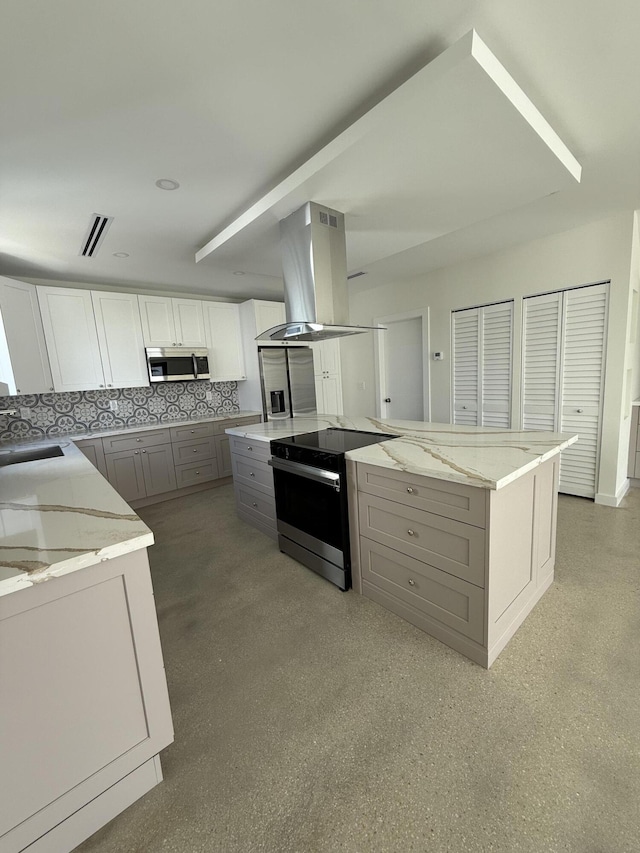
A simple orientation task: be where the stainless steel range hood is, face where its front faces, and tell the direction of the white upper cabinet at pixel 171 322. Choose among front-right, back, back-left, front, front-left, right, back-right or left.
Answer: right

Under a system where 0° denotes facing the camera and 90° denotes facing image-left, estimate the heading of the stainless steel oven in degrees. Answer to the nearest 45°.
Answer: approximately 45°

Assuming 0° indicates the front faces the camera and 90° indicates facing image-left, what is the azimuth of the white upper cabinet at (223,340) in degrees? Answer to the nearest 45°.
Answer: approximately 315°

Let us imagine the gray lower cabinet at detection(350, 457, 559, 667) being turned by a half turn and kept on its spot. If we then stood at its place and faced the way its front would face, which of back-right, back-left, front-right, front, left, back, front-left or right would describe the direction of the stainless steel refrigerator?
left

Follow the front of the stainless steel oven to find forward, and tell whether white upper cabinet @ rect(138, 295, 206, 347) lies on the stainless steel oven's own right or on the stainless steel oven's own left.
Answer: on the stainless steel oven's own right

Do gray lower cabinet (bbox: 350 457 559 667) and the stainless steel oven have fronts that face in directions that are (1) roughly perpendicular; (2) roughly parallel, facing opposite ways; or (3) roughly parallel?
roughly parallel

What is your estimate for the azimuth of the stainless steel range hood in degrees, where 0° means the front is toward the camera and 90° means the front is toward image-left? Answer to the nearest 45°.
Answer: approximately 45°

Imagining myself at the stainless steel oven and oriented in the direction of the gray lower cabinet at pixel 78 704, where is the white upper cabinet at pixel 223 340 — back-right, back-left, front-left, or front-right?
back-right

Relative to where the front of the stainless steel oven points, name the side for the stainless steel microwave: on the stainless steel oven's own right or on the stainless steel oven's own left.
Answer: on the stainless steel oven's own right

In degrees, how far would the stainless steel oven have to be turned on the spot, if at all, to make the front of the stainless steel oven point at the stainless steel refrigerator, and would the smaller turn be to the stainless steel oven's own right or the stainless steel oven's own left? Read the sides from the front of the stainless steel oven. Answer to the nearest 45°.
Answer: approximately 135° to the stainless steel oven's own right

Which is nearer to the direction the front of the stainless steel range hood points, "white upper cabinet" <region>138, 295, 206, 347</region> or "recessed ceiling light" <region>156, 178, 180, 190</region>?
the recessed ceiling light

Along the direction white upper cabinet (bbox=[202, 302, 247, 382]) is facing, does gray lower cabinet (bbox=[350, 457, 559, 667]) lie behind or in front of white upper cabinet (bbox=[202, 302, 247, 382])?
in front

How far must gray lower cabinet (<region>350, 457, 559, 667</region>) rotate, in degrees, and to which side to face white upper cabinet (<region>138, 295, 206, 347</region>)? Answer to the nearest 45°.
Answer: approximately 90° to its right

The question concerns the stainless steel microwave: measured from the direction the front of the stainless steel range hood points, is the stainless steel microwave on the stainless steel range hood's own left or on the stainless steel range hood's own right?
on the stainless steel range hood's own right

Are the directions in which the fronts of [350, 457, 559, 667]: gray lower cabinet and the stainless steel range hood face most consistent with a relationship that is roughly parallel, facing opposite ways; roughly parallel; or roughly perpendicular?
roughly parallel

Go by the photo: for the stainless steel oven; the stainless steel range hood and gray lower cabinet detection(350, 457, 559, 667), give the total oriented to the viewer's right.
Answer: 0

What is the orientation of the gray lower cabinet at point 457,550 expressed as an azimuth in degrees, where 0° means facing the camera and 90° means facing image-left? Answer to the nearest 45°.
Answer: approximately 45°
